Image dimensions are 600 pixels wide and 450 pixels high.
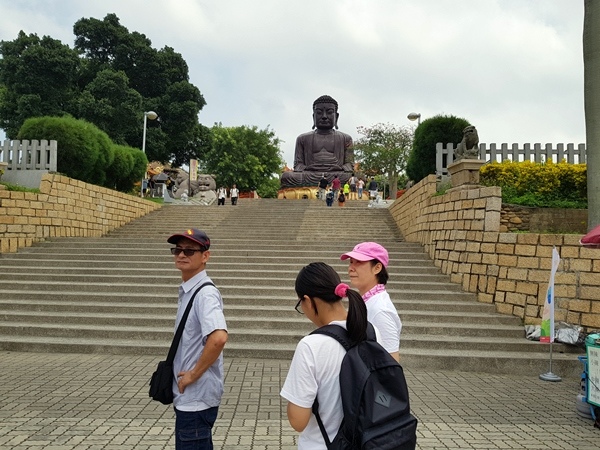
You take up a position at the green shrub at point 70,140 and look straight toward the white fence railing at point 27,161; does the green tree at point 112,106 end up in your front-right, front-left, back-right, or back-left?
back-right

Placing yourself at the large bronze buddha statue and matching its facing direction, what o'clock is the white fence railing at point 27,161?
The white fence railing is roughly at 1 o'clock from the large bronze buddha statue.

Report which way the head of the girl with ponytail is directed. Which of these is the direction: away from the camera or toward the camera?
away from the camera

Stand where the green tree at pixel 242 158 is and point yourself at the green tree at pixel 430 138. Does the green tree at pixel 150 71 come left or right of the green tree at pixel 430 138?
right

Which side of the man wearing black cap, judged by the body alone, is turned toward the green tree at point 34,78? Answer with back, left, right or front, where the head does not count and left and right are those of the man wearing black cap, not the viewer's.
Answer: right

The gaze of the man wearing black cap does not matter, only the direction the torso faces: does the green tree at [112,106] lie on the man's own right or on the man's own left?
on the man's own right

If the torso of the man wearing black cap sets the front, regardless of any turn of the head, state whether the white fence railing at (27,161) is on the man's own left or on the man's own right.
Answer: on the man's own right

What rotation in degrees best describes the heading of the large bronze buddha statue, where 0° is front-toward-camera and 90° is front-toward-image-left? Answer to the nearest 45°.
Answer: approximately 0°
